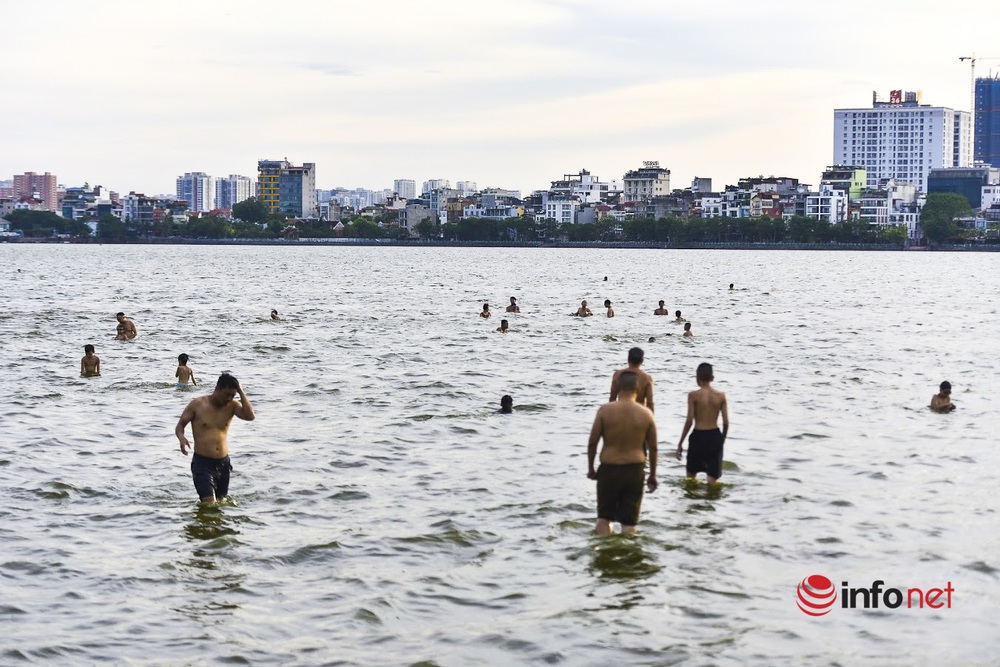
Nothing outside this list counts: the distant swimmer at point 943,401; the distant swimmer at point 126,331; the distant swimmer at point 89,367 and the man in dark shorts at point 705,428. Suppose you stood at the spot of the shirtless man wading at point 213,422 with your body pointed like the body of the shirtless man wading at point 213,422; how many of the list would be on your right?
0

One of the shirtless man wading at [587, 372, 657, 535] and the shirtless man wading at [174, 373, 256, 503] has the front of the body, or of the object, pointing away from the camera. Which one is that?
the shirtless man wading at [587, 372, 657, 535]

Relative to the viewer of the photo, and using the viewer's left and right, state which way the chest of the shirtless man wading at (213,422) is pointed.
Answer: facing the viewer and to the right of the viewer

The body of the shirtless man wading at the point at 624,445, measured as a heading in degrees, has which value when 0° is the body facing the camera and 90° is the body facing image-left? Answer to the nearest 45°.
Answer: approximately 180°

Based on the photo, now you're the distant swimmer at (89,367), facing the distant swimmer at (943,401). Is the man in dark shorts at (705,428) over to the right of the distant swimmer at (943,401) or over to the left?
right

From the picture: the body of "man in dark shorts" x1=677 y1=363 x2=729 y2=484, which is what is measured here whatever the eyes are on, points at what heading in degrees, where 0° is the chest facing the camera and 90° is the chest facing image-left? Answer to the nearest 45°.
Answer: approximately 180°

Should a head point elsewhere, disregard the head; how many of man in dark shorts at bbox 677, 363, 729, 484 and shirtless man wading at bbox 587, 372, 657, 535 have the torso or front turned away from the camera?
2

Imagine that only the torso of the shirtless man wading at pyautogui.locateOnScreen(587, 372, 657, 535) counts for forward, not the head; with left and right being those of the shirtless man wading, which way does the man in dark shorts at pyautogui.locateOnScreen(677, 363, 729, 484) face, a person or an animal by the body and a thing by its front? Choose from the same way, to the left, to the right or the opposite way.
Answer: the same way

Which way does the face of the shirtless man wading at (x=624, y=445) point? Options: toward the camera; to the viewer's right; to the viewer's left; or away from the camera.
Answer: away from the camera

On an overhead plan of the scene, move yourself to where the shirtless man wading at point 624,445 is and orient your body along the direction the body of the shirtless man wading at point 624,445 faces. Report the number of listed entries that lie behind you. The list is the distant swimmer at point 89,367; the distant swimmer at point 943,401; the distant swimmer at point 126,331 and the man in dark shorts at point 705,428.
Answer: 0

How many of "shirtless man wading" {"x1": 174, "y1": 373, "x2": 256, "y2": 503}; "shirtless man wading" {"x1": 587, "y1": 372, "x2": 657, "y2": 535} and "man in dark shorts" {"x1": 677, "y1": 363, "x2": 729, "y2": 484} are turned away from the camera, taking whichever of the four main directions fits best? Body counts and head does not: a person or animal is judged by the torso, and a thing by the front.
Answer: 2

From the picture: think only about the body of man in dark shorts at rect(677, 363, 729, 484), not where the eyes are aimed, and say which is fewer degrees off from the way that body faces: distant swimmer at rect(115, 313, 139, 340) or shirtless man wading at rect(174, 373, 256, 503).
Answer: the distant swimmer

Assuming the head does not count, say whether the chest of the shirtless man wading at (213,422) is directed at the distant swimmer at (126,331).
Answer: no

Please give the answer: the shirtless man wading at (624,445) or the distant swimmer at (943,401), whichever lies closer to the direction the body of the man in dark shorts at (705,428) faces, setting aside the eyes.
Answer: the distant swimmer
